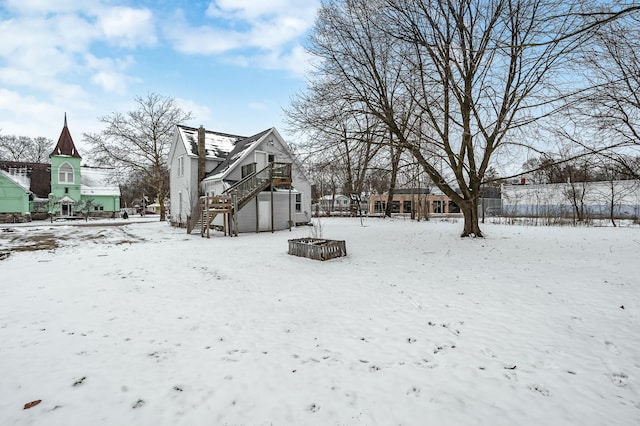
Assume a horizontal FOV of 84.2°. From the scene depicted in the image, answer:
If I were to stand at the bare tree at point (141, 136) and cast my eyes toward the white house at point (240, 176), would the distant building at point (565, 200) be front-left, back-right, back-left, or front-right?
front-left

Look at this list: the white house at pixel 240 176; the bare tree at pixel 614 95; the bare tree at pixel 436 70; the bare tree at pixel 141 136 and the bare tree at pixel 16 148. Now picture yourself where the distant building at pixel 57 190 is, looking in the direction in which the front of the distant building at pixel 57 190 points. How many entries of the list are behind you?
1

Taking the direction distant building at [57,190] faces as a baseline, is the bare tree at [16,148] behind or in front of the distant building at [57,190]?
behind

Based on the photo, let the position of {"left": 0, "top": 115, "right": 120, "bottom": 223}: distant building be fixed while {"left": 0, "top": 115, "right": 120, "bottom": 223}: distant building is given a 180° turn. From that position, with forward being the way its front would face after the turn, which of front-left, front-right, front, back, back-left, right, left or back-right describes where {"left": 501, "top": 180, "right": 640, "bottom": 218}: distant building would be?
back-right

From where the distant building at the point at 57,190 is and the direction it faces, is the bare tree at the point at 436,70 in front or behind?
in front

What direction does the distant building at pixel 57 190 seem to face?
toward the camera
